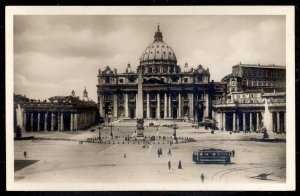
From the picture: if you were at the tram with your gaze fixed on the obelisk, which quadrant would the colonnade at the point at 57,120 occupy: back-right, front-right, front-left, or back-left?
front-left

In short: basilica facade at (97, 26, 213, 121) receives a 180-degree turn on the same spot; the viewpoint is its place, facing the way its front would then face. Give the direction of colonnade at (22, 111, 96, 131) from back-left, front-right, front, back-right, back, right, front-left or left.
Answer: left

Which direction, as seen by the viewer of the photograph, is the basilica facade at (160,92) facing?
facing the viewer
